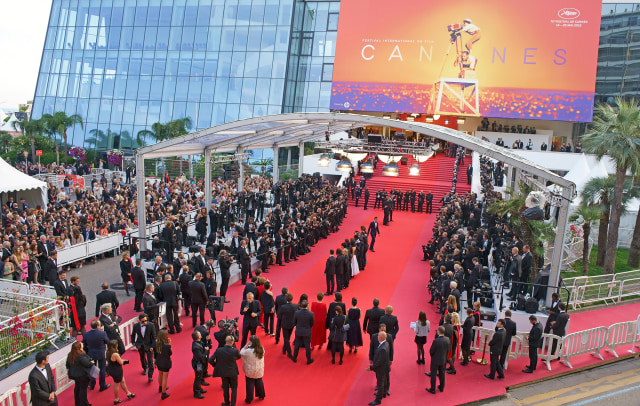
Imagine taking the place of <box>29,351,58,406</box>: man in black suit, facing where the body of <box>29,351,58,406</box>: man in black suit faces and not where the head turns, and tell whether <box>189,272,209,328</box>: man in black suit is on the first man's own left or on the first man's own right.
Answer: on the first man's own left

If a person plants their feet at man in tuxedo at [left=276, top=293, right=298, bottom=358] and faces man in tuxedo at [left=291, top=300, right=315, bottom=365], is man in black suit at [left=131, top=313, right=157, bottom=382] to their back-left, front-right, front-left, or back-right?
back-right

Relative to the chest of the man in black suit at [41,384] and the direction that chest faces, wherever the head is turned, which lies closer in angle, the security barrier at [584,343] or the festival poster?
the security barrier

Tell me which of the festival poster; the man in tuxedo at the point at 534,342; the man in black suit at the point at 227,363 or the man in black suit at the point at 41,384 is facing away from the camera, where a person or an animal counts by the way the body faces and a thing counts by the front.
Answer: the man in black suit at the point at 227,363

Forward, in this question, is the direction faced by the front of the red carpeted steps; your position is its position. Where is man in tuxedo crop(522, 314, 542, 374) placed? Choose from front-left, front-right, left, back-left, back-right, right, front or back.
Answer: front

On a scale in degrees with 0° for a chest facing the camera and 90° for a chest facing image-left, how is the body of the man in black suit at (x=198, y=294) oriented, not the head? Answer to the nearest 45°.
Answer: approximately 180°

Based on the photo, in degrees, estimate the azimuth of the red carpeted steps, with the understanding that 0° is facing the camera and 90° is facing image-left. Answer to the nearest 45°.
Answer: approximately 0°

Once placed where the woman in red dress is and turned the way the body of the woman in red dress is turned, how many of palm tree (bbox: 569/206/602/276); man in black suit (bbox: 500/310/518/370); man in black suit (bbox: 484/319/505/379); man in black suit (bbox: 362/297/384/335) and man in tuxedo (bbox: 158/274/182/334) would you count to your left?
1

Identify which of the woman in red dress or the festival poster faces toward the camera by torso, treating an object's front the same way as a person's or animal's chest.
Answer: the festival poster

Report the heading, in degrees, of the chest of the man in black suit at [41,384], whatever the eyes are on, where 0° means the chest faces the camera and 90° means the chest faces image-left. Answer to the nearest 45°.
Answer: approximately 315°

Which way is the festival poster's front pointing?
toward the camera

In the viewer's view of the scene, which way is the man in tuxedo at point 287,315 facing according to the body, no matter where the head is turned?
away from the camera

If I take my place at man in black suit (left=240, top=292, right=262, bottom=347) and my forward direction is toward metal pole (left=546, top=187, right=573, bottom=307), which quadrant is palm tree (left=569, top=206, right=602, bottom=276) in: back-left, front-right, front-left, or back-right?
front-left

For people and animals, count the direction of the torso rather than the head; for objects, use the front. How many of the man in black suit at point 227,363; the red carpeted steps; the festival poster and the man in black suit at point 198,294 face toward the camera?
2

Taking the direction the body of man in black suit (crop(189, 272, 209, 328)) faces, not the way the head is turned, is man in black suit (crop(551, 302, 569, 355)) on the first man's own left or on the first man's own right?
on the first man's own right

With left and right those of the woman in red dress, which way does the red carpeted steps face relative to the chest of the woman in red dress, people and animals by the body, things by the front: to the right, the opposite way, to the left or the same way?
the opposite way

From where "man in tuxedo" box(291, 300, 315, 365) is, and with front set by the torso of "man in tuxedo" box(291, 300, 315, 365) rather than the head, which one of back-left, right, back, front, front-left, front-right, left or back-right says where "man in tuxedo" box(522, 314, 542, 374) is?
right

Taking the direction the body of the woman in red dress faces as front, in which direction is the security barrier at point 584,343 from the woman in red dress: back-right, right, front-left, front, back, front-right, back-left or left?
right

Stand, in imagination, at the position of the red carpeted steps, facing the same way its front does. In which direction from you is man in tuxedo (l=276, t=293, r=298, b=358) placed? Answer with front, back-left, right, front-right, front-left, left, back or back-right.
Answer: front
